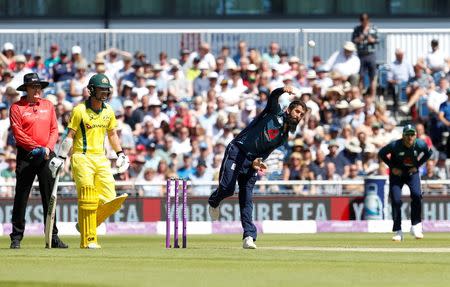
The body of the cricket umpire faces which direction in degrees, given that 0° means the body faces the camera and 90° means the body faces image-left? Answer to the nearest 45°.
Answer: approximately 315°

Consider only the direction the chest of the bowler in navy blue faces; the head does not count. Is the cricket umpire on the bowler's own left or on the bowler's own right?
on the bowler's own right

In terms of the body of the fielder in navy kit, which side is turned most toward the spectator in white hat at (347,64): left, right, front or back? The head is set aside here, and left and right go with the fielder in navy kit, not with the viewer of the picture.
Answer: back

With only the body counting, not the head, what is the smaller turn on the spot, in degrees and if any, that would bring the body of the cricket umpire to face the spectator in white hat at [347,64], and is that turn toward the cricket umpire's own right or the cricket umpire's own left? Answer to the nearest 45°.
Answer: approximately 180°

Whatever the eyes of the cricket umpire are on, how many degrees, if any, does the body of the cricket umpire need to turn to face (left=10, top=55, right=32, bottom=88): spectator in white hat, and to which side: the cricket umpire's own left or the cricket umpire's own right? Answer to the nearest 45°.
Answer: approximately 135° to the cricket umpire's own left

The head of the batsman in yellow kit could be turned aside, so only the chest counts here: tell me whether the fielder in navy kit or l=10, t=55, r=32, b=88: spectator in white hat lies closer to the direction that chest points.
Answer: the fielder in navy kit

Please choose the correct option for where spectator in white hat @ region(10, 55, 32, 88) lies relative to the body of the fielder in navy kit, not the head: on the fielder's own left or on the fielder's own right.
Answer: on the fielder's own right
